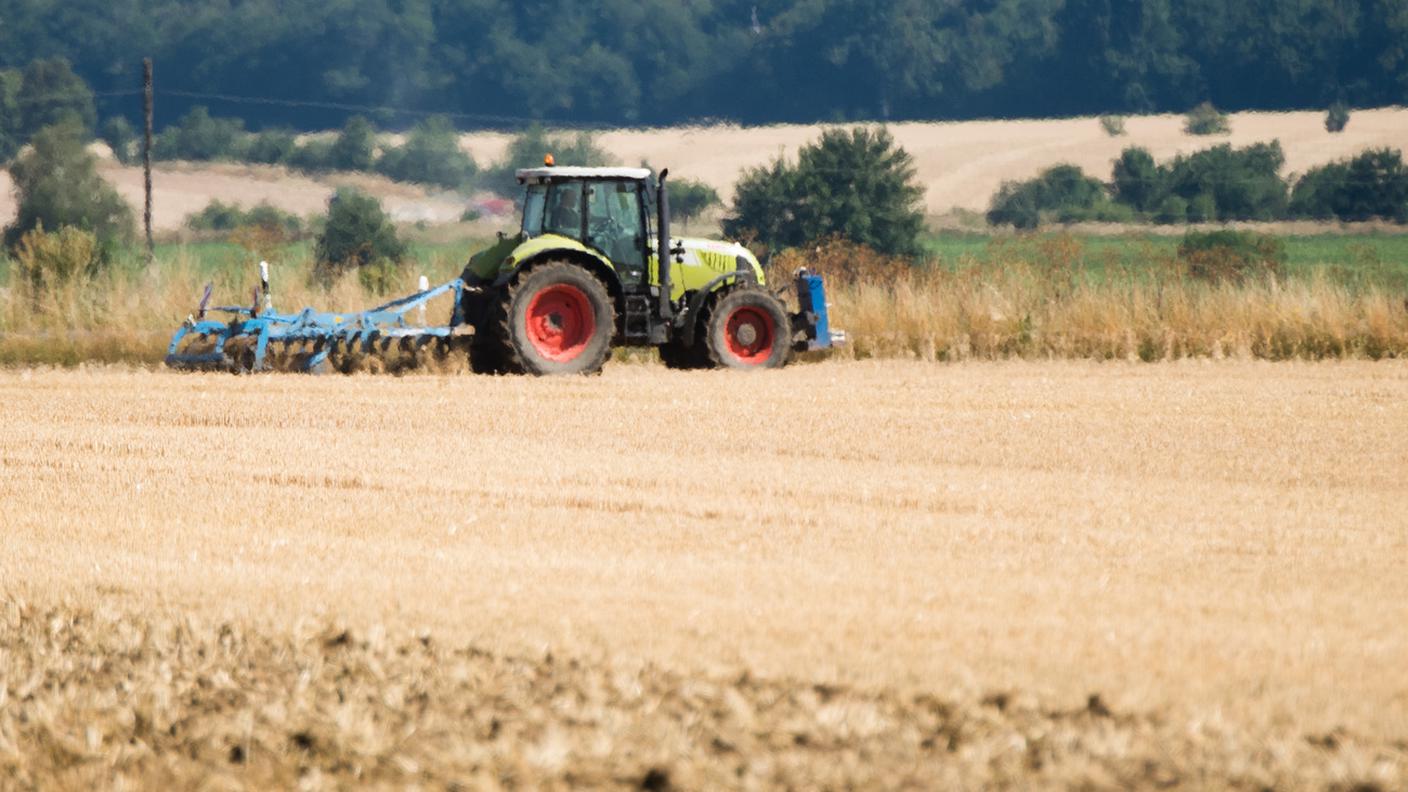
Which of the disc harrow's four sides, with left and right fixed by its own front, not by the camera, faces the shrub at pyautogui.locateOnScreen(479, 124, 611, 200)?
left

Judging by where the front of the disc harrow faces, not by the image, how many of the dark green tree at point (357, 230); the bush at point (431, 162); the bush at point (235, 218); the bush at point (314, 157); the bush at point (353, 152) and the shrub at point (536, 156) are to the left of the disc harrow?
6

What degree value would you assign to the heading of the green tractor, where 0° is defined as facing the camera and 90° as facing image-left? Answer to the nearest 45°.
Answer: approximately 270°

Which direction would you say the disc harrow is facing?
to the viewer's right

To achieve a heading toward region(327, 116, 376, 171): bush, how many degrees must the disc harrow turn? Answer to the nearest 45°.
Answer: approximately 90° to its left

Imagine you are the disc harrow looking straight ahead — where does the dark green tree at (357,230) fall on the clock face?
The dark green tree is roughly at 9 o'clock from the disc harrow.

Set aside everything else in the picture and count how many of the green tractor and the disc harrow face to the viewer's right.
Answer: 2

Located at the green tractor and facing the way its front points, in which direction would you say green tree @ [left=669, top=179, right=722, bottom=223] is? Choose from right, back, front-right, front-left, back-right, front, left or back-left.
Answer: left

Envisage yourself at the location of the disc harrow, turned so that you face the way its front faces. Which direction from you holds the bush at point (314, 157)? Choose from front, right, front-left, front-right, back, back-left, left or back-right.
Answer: left

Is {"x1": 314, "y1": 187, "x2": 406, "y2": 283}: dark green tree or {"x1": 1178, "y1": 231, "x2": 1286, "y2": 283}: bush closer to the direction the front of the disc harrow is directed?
the bush

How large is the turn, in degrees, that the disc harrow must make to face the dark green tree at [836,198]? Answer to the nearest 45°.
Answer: approximately 45° to its left
